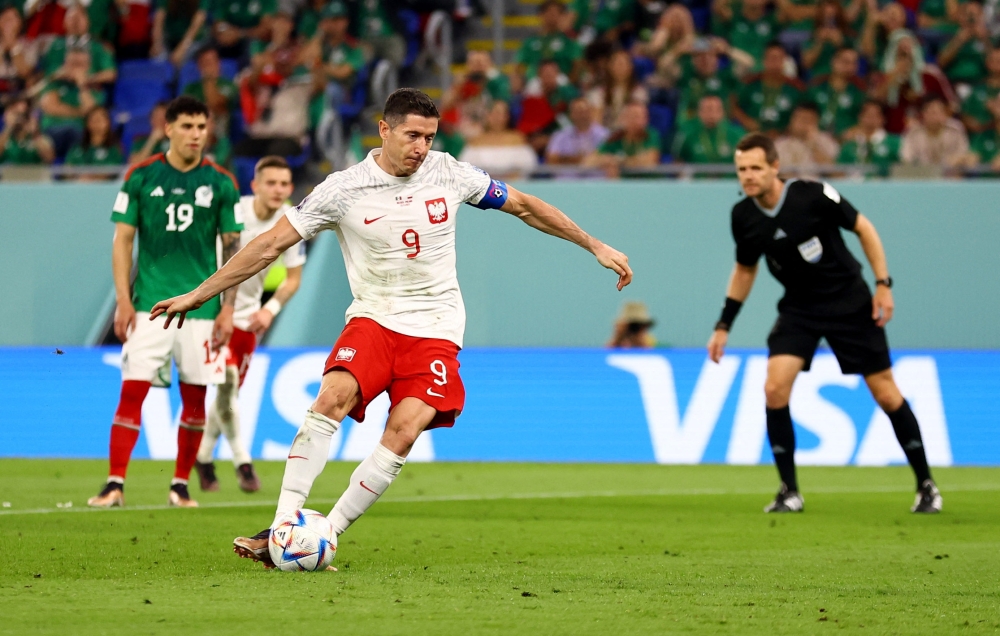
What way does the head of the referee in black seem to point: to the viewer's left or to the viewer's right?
to the viewer's left

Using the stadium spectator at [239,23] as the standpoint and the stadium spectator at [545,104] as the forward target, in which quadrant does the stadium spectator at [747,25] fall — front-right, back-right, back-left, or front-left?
front-left

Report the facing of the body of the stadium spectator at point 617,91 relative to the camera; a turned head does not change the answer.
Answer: toward the camera

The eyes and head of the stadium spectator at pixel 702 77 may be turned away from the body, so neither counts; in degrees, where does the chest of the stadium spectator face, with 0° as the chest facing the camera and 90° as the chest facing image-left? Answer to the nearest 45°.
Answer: approximately 0°

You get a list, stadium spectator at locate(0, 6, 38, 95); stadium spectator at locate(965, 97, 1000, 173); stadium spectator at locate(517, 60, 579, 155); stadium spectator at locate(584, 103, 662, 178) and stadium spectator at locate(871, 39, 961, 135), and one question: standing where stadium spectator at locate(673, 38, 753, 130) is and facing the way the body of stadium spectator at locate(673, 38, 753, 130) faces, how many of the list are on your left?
2

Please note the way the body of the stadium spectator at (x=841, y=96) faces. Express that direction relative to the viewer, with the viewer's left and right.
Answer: facing the viewer

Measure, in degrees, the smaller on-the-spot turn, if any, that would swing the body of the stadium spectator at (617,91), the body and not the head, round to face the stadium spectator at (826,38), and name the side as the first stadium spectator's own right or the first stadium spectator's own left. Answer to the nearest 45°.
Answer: approximately 90° to the first stadium spectator's own left

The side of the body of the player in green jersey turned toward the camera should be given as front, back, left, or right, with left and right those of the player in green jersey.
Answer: front

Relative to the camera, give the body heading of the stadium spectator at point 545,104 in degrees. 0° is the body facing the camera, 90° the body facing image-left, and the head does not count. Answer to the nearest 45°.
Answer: approximately 0°

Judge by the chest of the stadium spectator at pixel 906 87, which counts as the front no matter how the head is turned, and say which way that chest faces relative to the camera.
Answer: toward the camera

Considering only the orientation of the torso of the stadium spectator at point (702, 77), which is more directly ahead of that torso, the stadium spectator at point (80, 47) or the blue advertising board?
the blue advertising board

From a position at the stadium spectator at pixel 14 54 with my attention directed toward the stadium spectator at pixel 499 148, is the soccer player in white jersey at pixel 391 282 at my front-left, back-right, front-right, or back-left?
front-right

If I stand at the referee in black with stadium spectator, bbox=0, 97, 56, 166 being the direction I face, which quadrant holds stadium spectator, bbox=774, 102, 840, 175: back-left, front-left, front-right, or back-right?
front-right

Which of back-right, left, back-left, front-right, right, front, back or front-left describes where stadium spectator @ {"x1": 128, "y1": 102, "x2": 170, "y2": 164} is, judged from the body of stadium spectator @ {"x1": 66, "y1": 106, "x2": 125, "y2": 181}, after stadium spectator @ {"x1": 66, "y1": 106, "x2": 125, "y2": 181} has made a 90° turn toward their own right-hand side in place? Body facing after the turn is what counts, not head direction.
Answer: back

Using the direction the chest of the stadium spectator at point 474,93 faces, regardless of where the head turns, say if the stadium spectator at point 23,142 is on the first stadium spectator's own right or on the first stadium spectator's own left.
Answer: on the first stadium spectator's own right

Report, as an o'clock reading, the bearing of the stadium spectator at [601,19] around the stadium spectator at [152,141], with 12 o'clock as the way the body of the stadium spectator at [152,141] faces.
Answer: the stadium spectator at [601,19] is roughly at 9 o'clock from the stadium spectator at [152,141].

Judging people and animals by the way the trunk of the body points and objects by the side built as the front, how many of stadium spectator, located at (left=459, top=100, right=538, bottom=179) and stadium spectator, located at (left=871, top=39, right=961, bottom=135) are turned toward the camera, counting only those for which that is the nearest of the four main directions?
2
